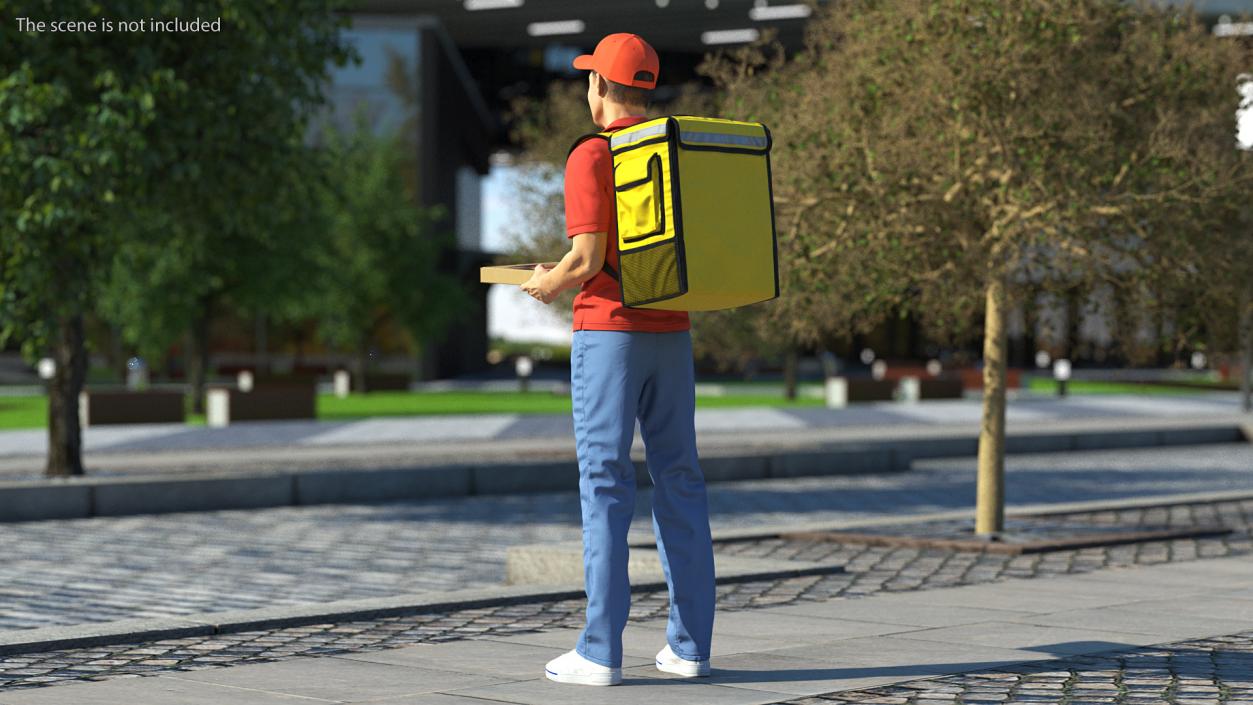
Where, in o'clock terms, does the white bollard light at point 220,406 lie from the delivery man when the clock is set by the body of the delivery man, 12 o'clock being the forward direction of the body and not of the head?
The white bollard light is roughly at 1 o'clock from the delivery man.

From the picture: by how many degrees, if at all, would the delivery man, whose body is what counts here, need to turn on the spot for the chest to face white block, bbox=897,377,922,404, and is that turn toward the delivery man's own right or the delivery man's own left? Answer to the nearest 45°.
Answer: approximately 45° to the delivery man's own right

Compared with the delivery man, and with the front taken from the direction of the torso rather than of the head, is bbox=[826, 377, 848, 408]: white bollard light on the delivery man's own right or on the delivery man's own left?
on the delivery man's own right

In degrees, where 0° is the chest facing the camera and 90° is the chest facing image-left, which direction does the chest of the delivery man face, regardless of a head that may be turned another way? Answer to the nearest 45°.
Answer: approximately 135°

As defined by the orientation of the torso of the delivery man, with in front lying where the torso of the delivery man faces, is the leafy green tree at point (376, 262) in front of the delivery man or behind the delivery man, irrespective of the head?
in front

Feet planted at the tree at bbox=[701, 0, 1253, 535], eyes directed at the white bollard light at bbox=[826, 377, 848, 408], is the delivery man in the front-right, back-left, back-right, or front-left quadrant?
back-left

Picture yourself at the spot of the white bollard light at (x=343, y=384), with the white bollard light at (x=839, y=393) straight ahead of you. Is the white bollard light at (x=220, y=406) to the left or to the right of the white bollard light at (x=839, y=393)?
right

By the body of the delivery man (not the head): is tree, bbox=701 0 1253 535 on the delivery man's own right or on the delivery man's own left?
on the delivery man's own right

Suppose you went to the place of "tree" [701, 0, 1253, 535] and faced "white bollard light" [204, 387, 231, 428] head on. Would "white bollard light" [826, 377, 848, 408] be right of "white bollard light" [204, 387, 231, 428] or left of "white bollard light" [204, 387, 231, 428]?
right
